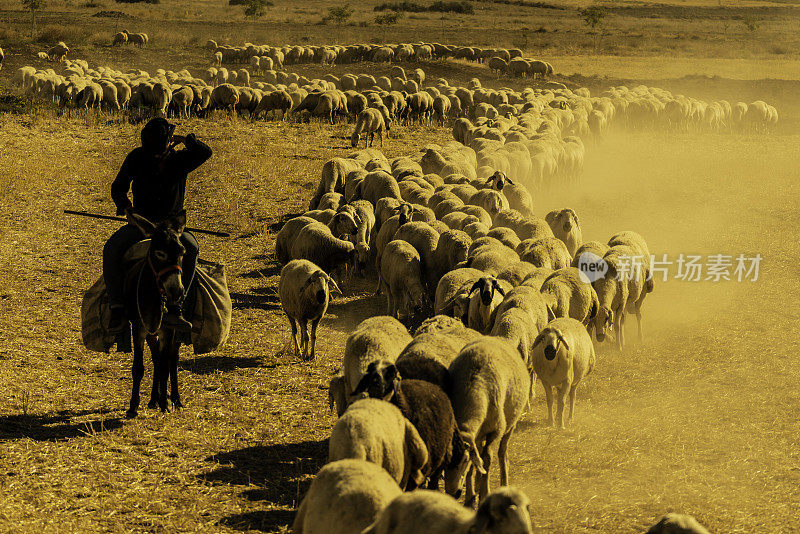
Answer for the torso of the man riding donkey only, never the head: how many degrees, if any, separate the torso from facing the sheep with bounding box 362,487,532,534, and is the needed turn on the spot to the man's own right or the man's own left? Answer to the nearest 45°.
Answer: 0° — they already face it

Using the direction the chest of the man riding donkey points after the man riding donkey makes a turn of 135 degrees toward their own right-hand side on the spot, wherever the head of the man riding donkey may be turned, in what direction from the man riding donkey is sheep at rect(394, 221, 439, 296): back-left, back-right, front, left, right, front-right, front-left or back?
right

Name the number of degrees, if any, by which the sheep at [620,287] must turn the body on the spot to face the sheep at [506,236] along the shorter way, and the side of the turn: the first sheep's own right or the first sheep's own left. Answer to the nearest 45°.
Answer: approximately 90° to the first sheep's own right

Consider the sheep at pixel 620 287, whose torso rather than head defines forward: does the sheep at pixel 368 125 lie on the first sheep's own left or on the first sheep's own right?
on the first sheep's own right

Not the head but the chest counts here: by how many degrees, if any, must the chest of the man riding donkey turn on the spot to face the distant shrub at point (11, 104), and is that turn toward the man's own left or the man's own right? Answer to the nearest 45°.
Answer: approximately 180°
